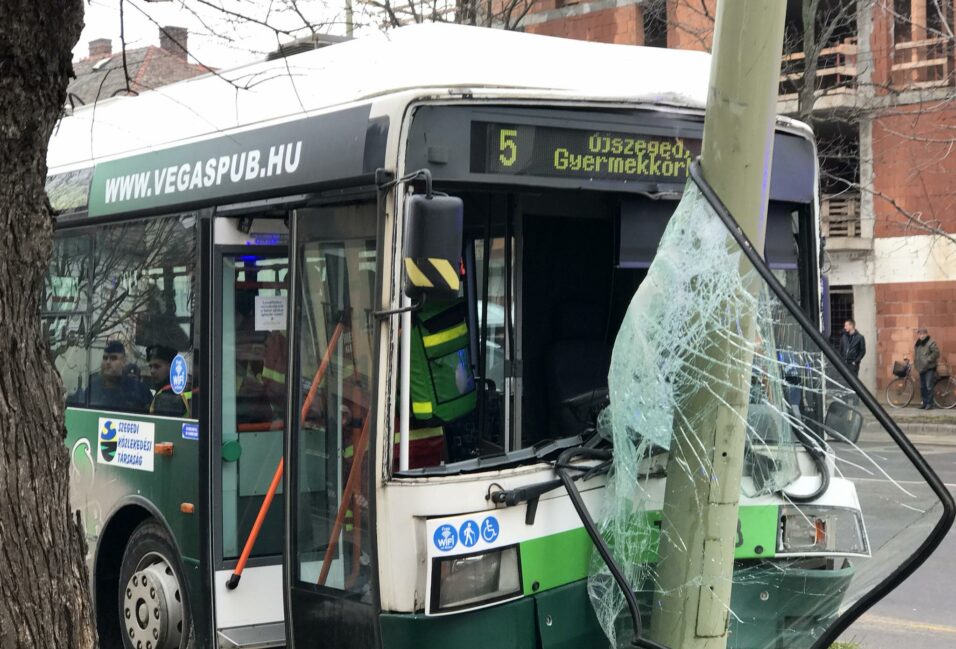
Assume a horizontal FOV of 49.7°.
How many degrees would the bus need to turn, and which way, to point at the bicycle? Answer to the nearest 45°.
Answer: approximately 90° to its left

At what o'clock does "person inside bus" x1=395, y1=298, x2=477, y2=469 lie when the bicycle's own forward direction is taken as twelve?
The person inside bus is roughly at 9 o'clock from the bicycle.

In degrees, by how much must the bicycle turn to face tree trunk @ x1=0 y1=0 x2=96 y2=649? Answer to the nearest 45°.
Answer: approximately 90° to its left

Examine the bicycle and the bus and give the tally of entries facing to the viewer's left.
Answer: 1

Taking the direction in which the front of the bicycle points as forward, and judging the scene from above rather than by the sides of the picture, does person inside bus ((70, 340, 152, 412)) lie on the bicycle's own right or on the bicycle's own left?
on the bicycle's own left

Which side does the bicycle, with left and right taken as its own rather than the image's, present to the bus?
left

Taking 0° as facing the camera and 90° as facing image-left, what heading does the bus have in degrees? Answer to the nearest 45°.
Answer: approximately 315°

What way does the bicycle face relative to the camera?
to the viewer's left

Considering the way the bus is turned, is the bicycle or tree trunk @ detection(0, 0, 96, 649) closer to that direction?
the tree trunk

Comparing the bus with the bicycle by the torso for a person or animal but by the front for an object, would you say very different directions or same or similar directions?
very different directions

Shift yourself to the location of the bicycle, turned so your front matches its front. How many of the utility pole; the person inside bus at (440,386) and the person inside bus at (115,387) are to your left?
3

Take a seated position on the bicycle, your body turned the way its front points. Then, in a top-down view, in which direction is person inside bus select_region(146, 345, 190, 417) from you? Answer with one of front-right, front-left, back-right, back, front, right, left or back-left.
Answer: left

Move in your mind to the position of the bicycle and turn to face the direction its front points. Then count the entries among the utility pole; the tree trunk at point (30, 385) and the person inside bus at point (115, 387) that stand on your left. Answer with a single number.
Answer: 3

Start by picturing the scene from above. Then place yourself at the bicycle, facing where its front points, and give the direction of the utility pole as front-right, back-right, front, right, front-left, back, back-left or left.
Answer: left
